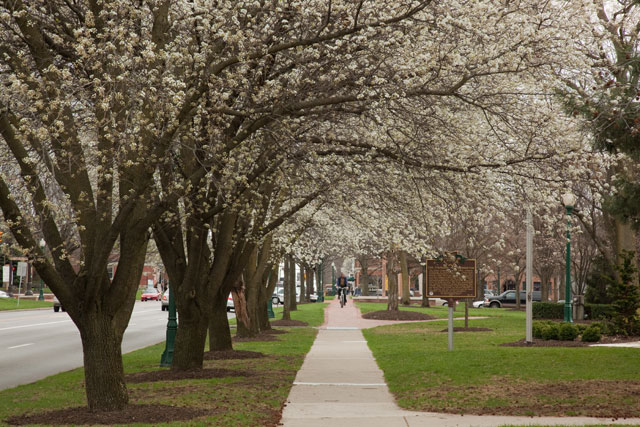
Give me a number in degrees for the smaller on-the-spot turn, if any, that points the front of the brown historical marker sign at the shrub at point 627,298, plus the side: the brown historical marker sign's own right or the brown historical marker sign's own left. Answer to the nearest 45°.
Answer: approximately 135° to the brown historical marker sign's own left

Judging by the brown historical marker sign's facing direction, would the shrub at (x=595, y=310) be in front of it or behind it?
behind

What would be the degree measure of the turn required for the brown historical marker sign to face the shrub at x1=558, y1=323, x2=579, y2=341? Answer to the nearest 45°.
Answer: approximately 135° to its left

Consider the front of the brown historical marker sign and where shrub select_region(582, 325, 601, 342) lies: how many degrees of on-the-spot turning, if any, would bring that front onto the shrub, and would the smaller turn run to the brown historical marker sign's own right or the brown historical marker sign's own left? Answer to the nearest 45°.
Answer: approximately 135° to the brown historical marker sign's own left

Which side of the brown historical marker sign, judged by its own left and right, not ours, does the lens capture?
front

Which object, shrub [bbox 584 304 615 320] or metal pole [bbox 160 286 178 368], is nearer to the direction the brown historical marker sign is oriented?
the metal pole

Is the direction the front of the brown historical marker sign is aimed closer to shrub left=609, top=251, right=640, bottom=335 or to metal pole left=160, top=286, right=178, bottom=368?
the metal pole
